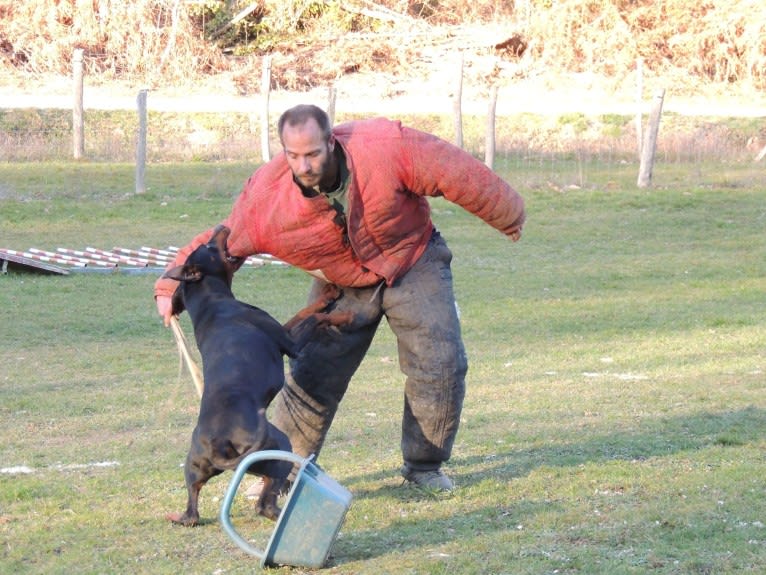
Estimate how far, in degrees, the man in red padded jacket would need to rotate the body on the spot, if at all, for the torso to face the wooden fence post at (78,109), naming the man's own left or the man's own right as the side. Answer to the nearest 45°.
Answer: approximately 135° to the man's own right

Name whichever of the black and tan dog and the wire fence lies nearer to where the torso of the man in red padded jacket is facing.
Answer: the black and tan dog

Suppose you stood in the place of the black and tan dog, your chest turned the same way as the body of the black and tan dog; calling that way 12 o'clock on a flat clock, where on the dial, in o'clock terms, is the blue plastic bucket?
The blue plastic bucket is roughly at 4 o'clock from the black and tan dog.

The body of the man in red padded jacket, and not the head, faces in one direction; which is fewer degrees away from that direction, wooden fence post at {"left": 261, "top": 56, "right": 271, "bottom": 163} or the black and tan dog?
the black and tan dog

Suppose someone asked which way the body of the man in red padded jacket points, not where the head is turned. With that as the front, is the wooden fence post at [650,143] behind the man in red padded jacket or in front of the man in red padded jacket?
behind

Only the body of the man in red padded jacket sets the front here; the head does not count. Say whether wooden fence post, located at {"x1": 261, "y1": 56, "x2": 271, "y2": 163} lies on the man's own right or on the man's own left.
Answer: on the man's own right

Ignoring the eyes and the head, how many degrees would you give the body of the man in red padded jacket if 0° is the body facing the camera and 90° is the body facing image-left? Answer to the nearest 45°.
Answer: approximately 45°

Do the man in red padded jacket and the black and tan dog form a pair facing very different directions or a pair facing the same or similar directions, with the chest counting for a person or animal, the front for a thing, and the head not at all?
very different directions

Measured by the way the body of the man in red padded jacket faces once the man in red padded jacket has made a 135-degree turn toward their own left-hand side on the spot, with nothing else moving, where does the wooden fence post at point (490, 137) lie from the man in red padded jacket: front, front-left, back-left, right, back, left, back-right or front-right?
left

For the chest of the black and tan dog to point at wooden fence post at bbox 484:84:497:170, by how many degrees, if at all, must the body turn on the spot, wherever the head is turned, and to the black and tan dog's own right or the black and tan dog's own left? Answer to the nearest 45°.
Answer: approximately 45° to the black and tan dog's own left

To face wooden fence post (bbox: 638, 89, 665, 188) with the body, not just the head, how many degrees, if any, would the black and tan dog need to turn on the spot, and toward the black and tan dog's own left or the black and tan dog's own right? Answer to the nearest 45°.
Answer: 0° — it already faces it

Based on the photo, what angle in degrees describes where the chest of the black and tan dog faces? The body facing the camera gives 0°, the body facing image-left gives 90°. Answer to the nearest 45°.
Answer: approximately 225°
